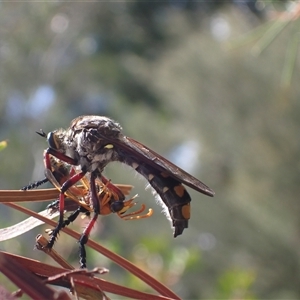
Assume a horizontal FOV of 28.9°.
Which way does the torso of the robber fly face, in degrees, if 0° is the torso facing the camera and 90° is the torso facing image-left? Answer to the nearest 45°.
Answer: approximately 90°
